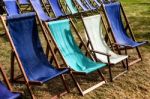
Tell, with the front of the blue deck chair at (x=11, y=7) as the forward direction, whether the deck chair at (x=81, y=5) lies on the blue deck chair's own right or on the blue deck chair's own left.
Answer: on the blue deck chair's own left

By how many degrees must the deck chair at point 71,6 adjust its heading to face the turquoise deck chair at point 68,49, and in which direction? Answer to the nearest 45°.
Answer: approximately 45° to its right

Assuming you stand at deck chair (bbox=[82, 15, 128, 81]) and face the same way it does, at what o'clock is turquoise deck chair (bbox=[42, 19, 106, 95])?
The turquoise deck chair is roughly at 3 o'clock from the deck chair.

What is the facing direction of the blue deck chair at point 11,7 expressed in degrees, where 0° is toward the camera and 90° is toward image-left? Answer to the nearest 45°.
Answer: approximately 315°

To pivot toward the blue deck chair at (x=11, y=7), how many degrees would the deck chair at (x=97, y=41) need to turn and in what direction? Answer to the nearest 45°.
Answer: approximately 180°

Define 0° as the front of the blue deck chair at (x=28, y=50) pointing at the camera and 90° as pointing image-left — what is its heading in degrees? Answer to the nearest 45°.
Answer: approximately 315°

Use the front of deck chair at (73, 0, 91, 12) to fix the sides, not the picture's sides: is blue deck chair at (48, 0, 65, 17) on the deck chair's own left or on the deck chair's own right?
on the deck chair's own right

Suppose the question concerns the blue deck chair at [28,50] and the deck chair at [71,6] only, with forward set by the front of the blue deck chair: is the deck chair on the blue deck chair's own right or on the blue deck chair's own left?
on the blue deck chair's own left
